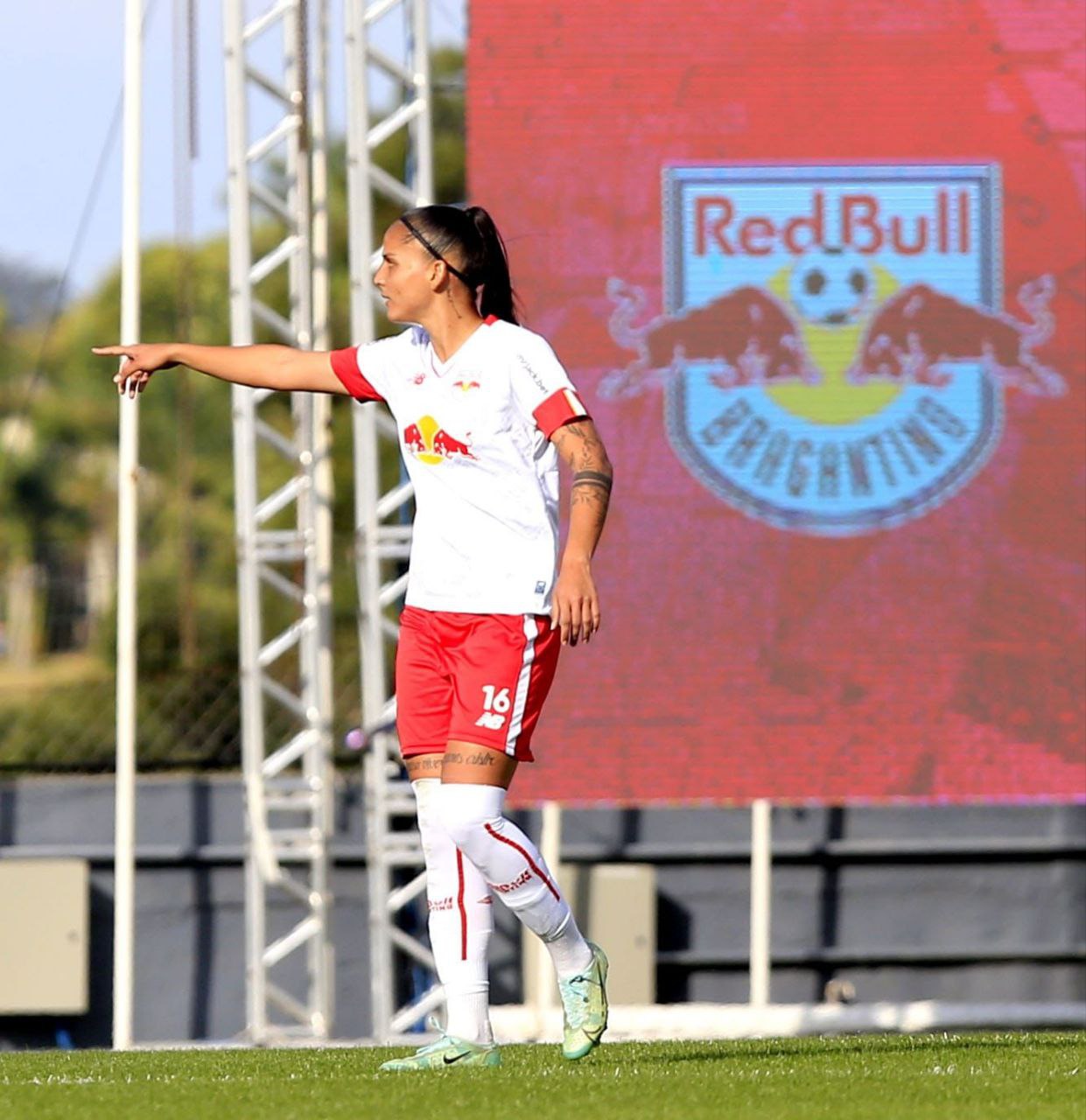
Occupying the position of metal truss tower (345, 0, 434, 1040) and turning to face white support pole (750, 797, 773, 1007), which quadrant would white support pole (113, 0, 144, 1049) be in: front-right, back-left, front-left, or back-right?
back-left

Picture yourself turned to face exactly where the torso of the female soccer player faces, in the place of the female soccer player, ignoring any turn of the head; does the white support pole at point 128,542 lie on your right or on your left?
on your right

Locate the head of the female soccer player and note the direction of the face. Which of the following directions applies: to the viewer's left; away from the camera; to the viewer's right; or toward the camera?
to the viewer's left

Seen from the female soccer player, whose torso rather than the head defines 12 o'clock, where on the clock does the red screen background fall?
The red screen background is roughly at 5 o'clock from the female soccer player.

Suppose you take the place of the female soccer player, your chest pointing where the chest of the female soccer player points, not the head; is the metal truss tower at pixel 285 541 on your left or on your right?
on your right

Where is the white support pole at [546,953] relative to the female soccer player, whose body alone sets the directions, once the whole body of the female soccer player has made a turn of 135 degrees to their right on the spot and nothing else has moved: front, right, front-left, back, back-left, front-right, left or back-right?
front

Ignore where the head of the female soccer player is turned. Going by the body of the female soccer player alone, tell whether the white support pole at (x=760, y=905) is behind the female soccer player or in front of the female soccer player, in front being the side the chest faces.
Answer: behind

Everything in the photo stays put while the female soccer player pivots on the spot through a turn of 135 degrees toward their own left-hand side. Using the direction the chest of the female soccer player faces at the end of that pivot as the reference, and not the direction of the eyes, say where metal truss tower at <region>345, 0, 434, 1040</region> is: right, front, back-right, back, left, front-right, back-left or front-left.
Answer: left

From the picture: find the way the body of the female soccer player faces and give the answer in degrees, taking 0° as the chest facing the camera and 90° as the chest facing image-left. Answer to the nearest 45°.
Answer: approximately 45°
